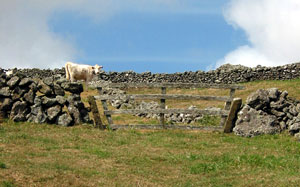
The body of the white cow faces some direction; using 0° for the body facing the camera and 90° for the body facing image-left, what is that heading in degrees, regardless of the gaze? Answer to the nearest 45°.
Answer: approximately 270°

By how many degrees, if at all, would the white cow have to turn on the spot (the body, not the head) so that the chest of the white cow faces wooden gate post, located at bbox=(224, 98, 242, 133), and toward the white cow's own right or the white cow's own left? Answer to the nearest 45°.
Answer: approximately 45° to the white cow's own right

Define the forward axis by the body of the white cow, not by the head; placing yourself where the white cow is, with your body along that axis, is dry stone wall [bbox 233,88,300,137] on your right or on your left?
on your right

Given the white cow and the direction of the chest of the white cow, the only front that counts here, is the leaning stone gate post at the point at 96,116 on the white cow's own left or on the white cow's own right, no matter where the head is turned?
on the white cow's own right

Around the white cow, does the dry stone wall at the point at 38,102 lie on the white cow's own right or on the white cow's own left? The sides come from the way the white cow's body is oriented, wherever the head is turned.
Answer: on the white cow's own right
